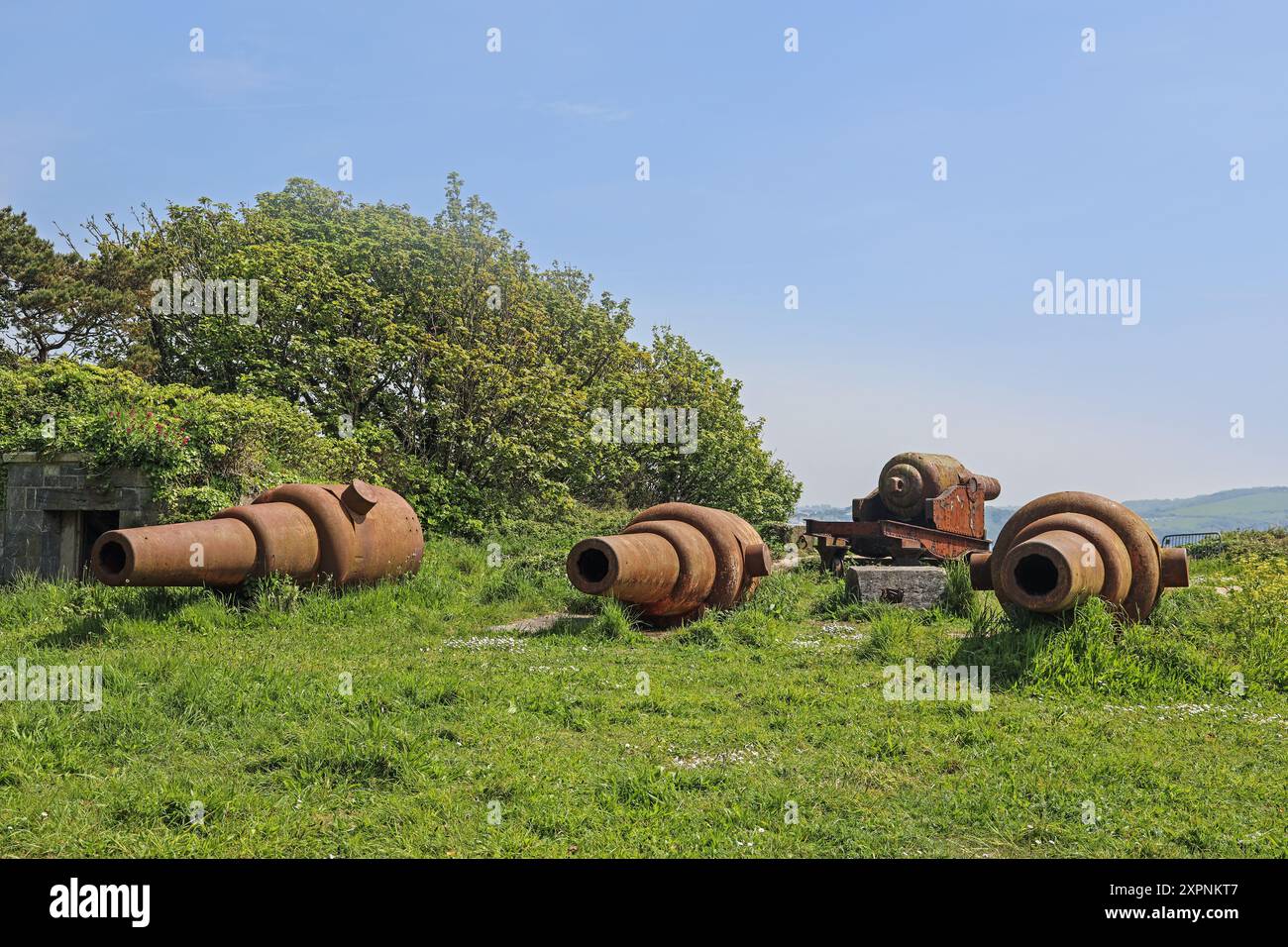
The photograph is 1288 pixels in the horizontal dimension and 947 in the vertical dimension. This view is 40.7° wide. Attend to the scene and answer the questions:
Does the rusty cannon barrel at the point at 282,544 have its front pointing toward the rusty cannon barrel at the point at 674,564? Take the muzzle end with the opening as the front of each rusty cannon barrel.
no

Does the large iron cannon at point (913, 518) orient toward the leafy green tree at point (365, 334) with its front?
no

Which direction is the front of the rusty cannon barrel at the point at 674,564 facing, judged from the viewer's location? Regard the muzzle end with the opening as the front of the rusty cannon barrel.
facing the viewer and to the left of the viewer

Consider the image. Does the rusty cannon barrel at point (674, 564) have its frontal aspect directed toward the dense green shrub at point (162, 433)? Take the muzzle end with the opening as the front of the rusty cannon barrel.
no

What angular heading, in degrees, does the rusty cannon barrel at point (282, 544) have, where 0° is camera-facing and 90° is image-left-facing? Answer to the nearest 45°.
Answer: approximately 45°

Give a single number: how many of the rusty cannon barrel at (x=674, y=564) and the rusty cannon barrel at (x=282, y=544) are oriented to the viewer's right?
0

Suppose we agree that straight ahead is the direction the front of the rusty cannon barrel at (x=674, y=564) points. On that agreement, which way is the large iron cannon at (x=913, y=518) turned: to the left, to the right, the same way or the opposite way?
the opposite way

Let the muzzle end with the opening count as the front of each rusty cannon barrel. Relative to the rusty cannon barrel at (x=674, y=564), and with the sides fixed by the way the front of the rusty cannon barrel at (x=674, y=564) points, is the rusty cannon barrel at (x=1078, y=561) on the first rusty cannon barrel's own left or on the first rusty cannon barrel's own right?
on the first rusty cannon barrel's own left

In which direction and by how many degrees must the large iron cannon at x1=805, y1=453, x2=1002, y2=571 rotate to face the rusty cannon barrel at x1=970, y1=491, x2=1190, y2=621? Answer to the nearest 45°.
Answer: approximately 135° to its right
